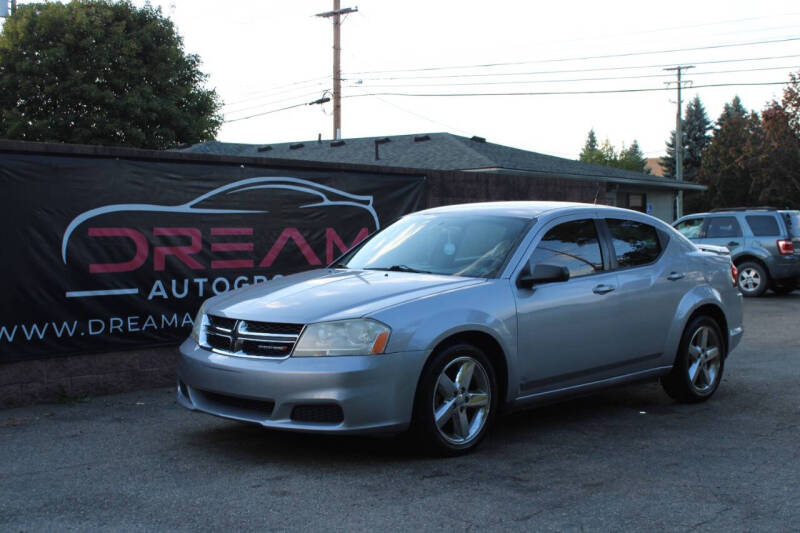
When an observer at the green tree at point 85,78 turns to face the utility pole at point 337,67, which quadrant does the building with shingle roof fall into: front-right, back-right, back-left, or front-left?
front-right

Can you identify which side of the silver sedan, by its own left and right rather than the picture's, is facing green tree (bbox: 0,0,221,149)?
right

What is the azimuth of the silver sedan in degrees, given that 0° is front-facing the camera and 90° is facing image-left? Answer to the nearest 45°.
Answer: approximately 45°

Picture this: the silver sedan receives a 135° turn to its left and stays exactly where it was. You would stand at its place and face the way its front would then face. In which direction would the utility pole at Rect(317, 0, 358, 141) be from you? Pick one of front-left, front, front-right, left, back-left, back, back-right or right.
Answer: left

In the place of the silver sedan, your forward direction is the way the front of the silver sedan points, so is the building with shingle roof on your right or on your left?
on your right

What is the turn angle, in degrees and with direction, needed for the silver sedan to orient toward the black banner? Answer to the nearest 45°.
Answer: approximately 90° to its right
